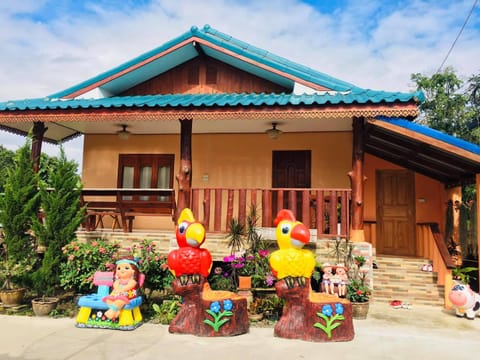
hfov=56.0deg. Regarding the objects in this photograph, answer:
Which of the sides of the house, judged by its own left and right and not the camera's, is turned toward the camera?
front

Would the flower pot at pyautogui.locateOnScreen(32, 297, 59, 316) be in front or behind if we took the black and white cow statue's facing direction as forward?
in front

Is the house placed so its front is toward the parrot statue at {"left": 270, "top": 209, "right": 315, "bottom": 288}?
yes

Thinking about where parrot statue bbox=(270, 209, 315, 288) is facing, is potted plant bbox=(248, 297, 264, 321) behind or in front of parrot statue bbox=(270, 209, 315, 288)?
behind

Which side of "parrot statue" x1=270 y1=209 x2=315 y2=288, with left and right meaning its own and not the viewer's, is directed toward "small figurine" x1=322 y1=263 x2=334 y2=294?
left

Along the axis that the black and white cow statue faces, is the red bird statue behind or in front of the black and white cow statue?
in front

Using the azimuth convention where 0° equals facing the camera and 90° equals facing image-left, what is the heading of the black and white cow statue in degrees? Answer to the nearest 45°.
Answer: approximately 45°

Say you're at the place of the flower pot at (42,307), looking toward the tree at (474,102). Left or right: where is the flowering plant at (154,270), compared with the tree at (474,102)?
right

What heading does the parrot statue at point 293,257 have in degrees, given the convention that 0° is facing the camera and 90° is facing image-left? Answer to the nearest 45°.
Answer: approximately 315°

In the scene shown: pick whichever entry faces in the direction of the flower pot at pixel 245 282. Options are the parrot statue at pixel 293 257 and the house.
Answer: the house

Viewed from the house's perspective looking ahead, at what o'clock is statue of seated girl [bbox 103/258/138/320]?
The statue of seated girl is roughly at 1 o'clock from the house.

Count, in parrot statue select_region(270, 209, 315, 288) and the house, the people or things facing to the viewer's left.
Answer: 0

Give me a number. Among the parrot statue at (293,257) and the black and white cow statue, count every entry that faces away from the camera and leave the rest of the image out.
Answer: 0

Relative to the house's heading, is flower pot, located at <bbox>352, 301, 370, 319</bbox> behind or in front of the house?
in front

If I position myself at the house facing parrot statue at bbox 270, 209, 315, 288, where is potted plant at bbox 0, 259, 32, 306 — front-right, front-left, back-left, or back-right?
front-right
